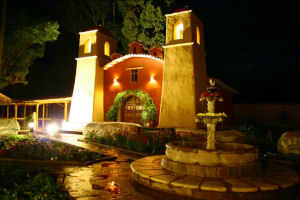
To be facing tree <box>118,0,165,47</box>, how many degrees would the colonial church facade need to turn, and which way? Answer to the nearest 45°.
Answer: approximately 135° to its right

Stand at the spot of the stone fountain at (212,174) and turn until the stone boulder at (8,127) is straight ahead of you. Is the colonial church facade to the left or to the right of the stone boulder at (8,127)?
right

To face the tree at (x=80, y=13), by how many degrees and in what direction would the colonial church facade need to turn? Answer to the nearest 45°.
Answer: approximately 90° to its right

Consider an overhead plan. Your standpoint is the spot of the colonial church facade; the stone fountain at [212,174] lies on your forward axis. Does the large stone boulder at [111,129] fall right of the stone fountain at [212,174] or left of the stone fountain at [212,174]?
right

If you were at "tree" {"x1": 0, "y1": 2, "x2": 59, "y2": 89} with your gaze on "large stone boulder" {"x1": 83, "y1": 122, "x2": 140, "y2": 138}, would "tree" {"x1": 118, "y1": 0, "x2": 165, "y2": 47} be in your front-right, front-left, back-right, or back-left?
front-left

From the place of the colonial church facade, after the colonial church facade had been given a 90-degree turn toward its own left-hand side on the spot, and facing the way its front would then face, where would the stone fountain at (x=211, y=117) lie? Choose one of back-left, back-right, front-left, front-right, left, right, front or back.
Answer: front-right

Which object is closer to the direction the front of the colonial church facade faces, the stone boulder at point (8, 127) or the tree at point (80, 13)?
the stone boulder

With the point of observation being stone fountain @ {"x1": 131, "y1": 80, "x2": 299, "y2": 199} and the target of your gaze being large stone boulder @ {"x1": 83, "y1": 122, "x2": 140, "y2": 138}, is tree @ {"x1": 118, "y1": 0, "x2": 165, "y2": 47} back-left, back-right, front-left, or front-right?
front-right

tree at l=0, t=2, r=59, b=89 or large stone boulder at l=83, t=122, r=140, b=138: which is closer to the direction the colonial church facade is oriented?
the large stone boulder

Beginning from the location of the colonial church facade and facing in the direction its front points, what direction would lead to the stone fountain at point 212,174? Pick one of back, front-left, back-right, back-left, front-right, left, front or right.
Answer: front-left

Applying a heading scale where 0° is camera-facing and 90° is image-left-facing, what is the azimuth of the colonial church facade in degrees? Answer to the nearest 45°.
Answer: approximately 45°

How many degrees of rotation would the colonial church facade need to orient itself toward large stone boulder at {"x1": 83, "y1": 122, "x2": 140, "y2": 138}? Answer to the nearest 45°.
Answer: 0° — it already faces it
